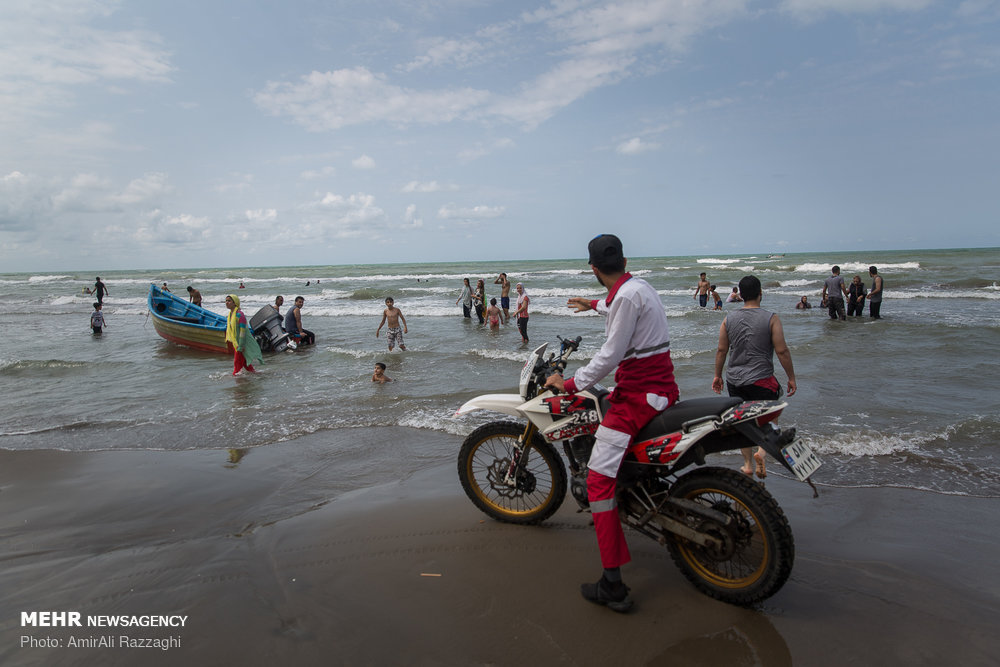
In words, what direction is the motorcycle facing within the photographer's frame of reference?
facing away from the viewer and to the left of the viewer

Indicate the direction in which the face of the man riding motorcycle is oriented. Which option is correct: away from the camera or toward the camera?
away from the camera

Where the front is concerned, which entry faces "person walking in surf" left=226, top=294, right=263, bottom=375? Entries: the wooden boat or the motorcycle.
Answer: the motorcycle

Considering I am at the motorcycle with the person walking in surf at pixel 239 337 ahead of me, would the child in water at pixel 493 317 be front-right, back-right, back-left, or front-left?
front-right

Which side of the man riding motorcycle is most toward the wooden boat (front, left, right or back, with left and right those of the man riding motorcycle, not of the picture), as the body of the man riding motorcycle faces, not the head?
front

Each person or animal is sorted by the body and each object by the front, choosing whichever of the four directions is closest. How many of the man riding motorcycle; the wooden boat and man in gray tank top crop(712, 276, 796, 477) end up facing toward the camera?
0

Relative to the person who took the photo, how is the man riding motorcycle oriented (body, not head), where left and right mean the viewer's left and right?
facing away from the viewer and to the left of the viewer

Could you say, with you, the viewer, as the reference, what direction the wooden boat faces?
facing away from the viewer and to the left of the viewer

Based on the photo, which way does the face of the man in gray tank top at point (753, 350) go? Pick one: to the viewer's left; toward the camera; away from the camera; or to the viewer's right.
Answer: away from the camera

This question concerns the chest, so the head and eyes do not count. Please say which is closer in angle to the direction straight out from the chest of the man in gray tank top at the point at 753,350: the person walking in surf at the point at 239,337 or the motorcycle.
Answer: the person walking in surf

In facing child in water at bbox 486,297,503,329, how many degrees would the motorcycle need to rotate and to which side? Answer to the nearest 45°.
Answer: approximately 45° to its right

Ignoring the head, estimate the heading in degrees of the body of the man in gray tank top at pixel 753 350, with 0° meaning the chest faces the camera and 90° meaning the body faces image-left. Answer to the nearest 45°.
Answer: approximately 180°

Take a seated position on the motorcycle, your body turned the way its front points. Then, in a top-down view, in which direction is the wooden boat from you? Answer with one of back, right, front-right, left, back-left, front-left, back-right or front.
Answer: front

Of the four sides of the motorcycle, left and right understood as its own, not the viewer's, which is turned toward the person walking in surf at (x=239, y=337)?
front

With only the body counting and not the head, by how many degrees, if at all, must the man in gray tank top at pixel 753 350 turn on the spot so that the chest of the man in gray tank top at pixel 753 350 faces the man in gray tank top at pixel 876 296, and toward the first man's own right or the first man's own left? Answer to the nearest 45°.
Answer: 0° — they already face them

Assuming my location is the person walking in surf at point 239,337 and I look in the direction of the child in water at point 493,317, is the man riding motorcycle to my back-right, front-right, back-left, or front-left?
back-right
